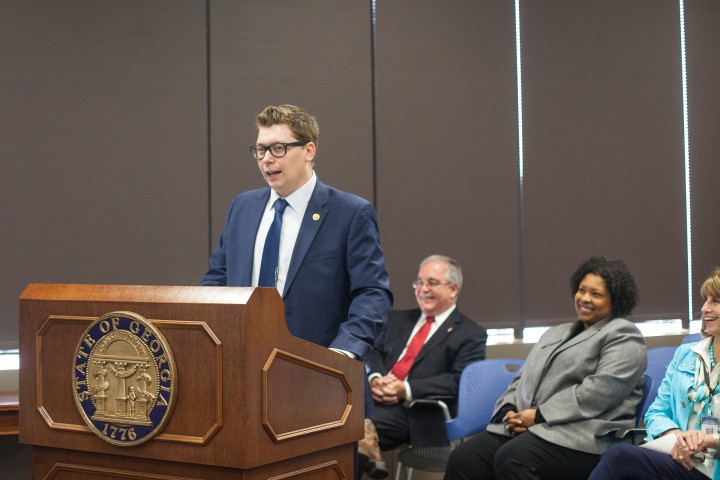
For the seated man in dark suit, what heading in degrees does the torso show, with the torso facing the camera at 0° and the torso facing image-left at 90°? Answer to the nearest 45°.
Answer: approximately 45°

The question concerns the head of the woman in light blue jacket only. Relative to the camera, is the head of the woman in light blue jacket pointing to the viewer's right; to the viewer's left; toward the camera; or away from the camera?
to the viewer's left

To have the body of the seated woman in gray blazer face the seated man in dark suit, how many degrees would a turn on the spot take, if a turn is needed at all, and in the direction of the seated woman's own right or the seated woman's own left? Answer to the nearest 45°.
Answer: approximately 90° to the seated woman's own right

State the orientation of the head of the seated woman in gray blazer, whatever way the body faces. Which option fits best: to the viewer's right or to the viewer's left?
to the viewer's left

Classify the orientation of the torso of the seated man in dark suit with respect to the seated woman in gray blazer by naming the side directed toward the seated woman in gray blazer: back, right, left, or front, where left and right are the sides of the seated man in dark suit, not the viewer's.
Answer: left

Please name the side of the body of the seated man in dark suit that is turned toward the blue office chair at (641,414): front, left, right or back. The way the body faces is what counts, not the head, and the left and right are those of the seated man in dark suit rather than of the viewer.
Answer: left

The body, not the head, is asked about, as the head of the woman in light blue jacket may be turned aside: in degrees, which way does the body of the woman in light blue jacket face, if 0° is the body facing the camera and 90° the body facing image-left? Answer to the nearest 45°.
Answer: approximately 45°

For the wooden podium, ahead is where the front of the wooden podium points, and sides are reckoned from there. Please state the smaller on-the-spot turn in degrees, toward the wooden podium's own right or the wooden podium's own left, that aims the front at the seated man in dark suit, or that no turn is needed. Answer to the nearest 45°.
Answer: approximately 180°

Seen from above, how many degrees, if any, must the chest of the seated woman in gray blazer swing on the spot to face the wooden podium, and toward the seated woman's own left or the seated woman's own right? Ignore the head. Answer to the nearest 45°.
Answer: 0° — they already face it
